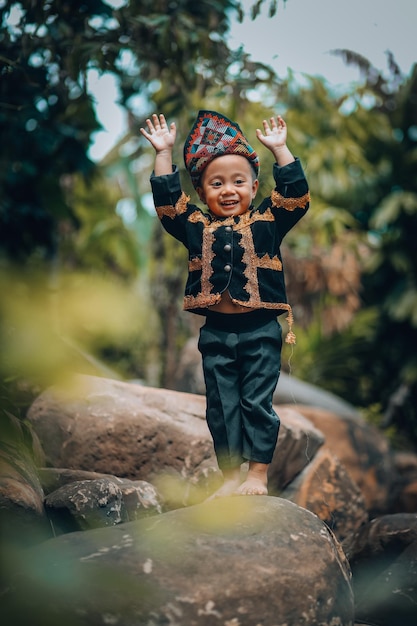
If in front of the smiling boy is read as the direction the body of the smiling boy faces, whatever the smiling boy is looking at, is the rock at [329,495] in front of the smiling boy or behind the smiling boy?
behind

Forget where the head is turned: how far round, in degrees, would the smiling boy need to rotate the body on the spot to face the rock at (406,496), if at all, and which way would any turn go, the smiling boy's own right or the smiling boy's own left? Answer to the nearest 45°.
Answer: approximately 135° to the smiling boy's own left

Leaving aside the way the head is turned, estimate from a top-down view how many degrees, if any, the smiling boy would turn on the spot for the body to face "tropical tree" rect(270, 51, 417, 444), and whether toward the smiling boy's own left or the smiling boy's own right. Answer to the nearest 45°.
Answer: approximately 180°

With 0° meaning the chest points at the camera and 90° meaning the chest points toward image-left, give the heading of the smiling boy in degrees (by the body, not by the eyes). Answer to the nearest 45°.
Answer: approximately 0°

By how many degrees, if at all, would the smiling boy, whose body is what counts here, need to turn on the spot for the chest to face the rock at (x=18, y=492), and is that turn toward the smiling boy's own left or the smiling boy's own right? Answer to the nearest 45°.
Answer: approximately 45° to the smiling boy's own right

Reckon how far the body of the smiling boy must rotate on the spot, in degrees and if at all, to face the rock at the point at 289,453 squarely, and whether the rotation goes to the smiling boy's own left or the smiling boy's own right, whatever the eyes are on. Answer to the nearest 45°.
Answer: approximately 180°
